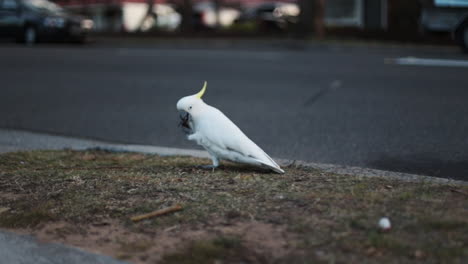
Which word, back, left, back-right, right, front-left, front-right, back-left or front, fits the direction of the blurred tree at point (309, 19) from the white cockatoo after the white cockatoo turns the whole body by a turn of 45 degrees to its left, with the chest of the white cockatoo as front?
back-right

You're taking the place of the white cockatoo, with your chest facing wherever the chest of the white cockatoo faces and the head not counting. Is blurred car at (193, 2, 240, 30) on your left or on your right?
on your right

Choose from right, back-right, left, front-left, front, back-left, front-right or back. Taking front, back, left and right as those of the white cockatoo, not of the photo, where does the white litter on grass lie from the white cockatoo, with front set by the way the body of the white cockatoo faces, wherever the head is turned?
back-left

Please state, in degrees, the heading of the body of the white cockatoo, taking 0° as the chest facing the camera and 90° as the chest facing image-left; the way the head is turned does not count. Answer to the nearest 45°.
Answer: approximately 90°

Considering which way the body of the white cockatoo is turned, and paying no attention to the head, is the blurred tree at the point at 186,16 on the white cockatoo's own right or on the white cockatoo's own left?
on the white cockatoo's own right
